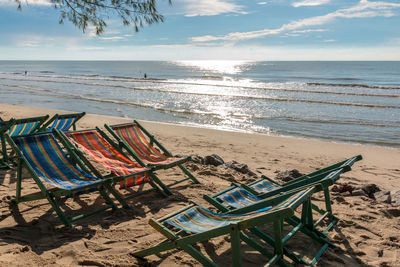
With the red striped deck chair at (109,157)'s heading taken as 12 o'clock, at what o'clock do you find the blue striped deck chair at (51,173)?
The blue striped deck chair is roughly at 3 o'clock from the red striped deck chair.

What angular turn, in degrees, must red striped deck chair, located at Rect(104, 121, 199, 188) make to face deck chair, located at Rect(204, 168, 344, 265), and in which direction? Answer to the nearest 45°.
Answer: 0° — it already faces it

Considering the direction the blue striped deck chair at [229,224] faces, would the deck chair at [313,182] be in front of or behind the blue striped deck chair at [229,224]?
behind

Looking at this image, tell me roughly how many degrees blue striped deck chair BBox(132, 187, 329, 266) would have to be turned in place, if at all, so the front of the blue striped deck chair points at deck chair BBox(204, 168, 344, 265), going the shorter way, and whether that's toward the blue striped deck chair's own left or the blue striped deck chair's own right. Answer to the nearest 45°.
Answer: approximately 135° to the blue striped deck chair's own right

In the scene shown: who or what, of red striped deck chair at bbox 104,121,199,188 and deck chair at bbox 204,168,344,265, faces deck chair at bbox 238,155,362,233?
the red striped deck chair

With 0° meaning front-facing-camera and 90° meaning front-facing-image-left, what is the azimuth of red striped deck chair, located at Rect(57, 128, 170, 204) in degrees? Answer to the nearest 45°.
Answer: approximately 315°

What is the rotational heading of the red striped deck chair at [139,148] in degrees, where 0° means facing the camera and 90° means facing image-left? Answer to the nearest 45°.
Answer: approximately 315°

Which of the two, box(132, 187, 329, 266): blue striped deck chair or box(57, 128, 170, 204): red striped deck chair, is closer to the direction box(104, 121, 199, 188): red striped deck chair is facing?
the blue striped deck chair
